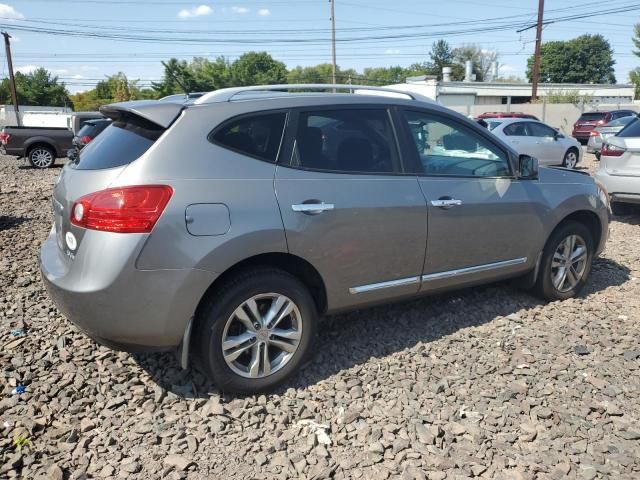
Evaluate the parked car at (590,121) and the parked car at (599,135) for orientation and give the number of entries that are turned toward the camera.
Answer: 0

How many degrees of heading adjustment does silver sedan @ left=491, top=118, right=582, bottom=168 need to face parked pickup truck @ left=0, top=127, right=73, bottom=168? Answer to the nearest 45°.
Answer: approximately 180°

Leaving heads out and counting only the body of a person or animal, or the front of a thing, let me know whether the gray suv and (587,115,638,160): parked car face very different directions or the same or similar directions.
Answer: same or similar directions

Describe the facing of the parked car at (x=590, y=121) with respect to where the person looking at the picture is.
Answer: facing away from the viewer and to the right of the viewer

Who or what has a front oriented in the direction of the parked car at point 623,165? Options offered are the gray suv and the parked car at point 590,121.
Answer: the gray suv

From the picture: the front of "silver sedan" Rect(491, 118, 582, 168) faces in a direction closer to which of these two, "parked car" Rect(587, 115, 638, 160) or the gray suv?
the parked car

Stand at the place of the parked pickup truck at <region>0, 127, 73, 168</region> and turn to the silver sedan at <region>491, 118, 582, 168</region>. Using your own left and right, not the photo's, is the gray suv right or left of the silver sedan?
right

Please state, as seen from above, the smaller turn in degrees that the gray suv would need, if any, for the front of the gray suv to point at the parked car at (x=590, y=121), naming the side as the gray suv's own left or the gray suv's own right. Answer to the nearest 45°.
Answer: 0° — it already faces it

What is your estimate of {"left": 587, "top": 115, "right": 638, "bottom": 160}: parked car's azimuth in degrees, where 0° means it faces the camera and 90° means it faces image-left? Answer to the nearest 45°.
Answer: approximately 225°

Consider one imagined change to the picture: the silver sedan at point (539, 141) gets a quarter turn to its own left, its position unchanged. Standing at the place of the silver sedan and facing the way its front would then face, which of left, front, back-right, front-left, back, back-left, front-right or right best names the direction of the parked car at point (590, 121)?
front

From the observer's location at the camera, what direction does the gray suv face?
facing away from the viewer and to the right of the viewer

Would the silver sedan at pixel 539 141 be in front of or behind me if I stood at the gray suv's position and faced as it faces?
in front

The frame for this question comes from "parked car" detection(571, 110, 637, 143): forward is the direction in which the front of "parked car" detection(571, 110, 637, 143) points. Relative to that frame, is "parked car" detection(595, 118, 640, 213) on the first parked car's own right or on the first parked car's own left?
on the first parked car's own right

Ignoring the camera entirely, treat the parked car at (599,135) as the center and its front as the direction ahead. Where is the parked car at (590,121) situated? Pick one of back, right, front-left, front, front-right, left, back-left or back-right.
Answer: front-left

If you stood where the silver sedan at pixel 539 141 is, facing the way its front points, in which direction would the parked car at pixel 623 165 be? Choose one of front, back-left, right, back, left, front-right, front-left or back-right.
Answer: right

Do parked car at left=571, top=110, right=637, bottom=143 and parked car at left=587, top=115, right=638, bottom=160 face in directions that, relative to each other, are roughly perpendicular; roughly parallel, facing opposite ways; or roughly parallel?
roughly parallel

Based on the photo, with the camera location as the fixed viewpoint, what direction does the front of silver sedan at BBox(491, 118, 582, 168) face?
facing to the right of the viewer

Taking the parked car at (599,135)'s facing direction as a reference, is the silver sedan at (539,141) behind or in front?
behind

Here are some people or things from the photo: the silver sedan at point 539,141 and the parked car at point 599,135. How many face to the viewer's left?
0

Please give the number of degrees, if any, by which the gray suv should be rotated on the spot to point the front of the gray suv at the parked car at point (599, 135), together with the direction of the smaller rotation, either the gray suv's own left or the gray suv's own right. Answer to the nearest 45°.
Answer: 0° — it already faces it
